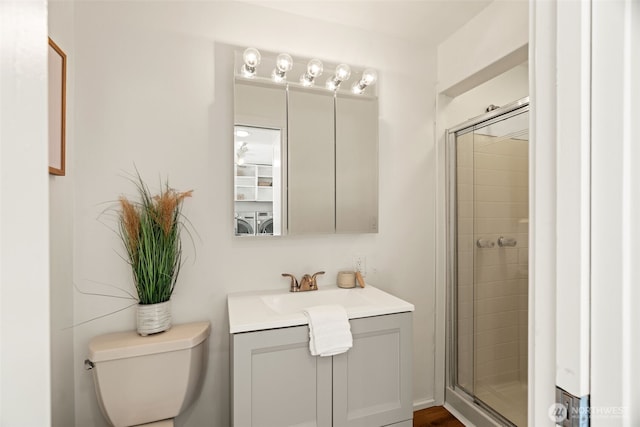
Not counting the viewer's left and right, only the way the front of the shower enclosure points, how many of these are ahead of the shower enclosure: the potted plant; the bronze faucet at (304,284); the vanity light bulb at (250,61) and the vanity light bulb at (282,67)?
4

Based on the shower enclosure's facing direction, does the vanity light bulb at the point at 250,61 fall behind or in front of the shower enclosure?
in front

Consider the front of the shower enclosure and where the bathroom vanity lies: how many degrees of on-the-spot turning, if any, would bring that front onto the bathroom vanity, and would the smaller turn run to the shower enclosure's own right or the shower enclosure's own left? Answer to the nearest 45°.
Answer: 0° — it already faces it

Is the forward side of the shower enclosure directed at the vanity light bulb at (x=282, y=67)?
yes

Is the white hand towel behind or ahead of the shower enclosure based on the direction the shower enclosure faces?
ahead

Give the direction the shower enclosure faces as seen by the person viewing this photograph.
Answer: facing the viewer and to the left of the viewer

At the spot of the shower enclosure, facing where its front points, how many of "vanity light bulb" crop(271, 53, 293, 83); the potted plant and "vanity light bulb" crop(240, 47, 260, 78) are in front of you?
3

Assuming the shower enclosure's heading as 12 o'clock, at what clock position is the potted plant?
The potted plant is roughly at 12 o'clock from the shower enclosure.

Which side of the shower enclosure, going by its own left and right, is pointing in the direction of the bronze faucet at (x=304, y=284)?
front
